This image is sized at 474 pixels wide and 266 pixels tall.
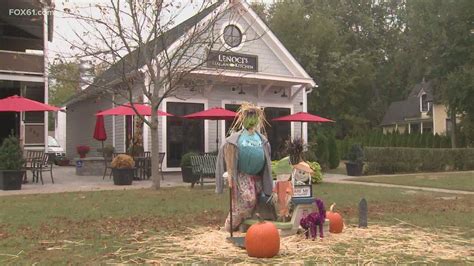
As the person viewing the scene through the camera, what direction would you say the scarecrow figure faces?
facing the viewer and to the right of the viewer

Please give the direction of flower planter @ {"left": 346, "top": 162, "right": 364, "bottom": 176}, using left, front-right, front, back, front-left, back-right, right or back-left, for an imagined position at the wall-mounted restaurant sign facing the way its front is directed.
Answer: left

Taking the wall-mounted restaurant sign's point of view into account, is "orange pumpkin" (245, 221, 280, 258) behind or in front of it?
in front

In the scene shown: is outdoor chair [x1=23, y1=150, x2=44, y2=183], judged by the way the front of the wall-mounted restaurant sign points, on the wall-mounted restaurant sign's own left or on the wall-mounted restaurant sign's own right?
on the wall-mounted restaurant sign's own right

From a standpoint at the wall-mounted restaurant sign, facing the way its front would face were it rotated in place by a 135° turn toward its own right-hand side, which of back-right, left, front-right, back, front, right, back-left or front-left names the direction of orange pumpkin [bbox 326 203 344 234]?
back-left

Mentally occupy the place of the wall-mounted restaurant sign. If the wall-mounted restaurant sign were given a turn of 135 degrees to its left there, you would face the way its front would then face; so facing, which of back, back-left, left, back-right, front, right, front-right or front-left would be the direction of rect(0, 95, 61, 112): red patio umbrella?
back

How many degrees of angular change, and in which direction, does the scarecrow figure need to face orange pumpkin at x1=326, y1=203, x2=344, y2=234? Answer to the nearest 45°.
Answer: approximately 45° to its left

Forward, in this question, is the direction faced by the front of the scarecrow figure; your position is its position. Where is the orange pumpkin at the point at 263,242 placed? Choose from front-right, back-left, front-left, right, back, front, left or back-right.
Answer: front-right

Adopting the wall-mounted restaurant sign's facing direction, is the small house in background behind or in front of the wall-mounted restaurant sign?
behind
